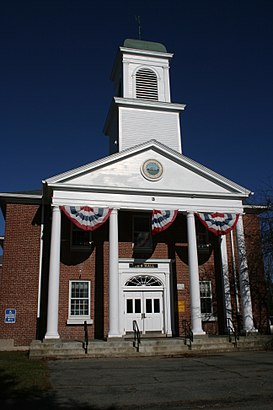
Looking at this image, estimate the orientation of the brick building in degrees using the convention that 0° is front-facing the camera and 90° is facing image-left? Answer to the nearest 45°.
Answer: approximately 0°
